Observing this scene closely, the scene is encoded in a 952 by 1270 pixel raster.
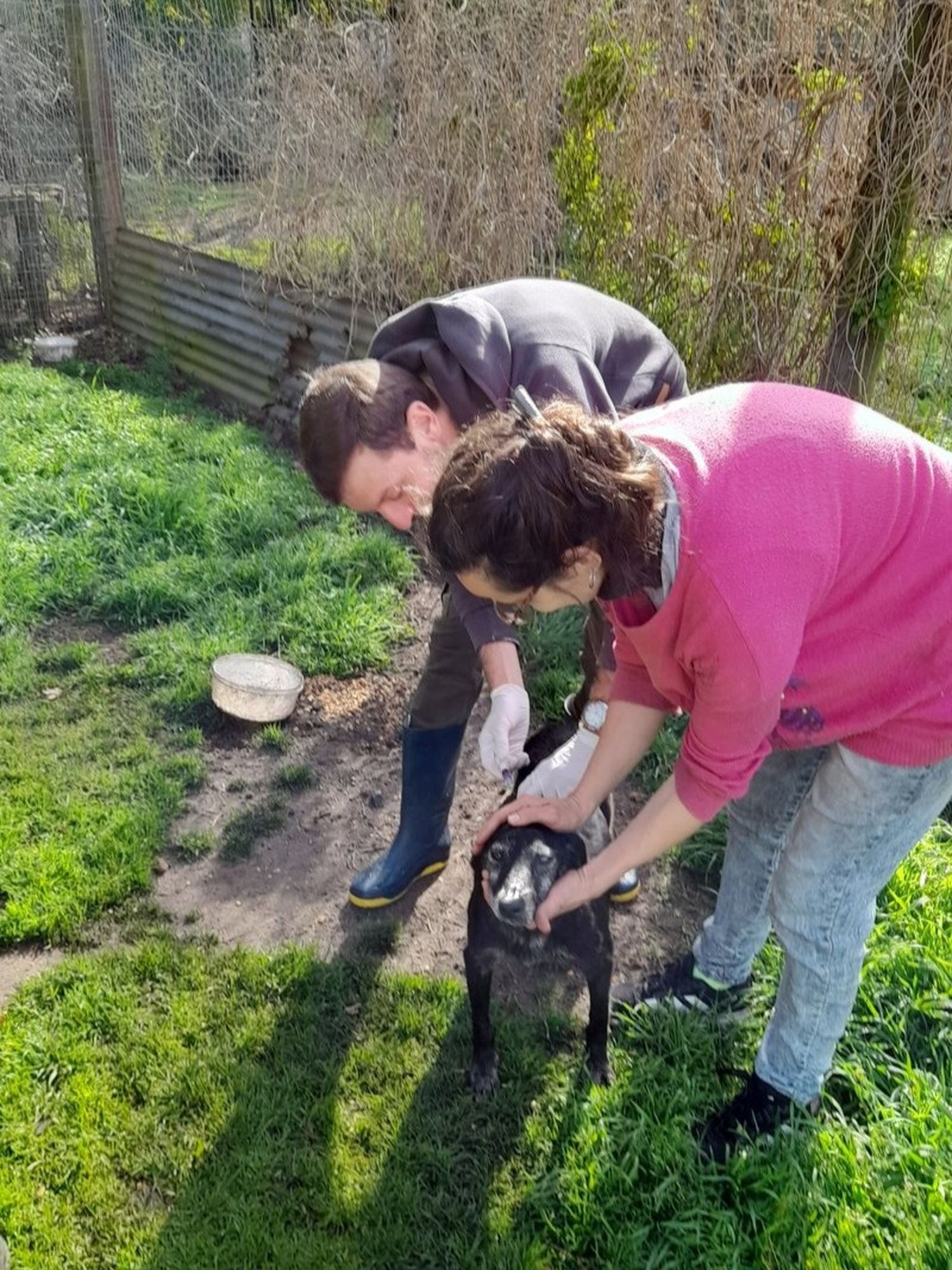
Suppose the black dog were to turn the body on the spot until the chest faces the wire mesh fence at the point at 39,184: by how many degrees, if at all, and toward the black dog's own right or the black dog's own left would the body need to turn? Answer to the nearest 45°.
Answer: approximately 135° to the black dog's own right

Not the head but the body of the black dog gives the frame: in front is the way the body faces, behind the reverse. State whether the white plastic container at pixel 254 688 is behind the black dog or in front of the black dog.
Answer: behind

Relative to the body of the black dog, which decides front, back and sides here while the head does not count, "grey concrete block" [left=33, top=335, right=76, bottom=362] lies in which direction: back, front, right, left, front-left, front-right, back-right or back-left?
back-right

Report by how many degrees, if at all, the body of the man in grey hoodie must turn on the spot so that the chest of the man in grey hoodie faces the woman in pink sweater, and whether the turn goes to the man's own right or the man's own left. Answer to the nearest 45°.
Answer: approximately 90° to the man's own left

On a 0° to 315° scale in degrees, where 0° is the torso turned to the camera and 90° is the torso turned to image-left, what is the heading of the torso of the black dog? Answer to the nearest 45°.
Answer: approximately 0°

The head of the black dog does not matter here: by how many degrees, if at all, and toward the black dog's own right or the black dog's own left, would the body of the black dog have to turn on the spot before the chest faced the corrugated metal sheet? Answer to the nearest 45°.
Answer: approximately 135° to the black dog's own right

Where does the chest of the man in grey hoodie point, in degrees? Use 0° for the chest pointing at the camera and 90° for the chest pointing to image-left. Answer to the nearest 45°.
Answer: approximately 45°

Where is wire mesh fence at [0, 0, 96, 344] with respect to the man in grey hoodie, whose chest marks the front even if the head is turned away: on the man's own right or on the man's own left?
on the man's own right
